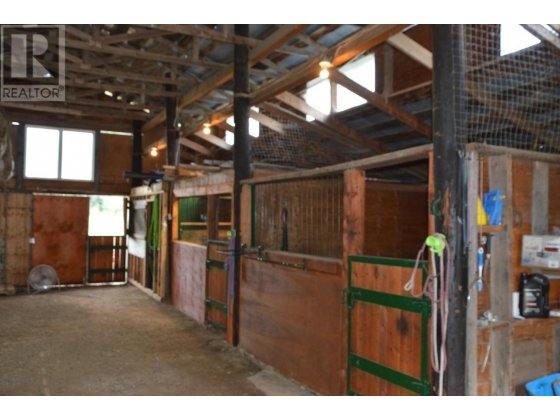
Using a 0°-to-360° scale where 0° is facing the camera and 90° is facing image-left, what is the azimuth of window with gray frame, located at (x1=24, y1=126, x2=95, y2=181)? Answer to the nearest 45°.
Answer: approximately 0°

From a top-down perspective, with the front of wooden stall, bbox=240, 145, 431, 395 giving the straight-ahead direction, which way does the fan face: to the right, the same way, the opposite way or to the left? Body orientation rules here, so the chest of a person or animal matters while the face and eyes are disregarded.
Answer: to the left

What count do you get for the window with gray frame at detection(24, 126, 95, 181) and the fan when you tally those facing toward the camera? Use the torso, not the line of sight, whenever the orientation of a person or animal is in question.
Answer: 2

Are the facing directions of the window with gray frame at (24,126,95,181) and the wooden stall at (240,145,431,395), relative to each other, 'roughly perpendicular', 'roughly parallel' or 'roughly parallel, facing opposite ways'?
roughly perpendicular

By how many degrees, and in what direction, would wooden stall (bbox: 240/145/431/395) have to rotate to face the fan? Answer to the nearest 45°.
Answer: approximately 90° to its right

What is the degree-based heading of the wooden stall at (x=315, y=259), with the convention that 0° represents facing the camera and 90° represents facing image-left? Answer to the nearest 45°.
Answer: approximately 45°

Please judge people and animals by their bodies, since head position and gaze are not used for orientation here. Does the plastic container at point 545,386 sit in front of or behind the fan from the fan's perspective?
in front

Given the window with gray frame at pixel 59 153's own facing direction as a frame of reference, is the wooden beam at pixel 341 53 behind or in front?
in front
